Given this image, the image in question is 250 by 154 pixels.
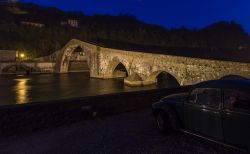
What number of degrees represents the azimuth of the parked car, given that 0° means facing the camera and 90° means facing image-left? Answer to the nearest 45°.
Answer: approximately 135°

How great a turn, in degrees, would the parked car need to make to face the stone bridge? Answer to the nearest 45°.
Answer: approximately 45° to its right
